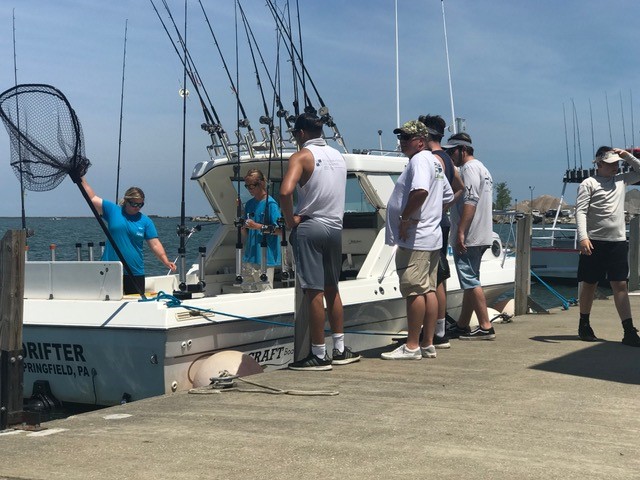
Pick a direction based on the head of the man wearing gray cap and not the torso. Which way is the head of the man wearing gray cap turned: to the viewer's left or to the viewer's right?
to the viewer's left

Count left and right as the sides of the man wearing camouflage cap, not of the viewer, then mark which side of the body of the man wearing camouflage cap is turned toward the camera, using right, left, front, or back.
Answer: left

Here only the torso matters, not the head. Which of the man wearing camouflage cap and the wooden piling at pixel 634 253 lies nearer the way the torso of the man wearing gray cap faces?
the man wearing camouflage cap

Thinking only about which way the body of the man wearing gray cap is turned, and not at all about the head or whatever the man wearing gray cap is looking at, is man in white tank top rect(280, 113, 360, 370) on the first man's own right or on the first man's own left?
on the first man's own left

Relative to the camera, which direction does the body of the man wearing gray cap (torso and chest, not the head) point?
to the viewer's left

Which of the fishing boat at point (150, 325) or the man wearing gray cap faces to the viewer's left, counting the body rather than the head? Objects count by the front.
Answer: the man wearing gray cap

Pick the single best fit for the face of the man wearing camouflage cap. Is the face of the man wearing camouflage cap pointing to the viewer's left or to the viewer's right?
to the viewer's left

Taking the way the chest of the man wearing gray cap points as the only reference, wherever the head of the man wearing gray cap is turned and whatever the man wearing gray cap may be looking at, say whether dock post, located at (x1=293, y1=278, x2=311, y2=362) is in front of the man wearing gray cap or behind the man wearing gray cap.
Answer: in front

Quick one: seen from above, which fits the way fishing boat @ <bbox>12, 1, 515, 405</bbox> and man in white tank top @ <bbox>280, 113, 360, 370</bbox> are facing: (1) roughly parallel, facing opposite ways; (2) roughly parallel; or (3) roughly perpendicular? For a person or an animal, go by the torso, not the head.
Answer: roughly perpendicular

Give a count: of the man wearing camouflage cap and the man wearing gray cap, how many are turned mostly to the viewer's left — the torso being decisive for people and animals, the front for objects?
2

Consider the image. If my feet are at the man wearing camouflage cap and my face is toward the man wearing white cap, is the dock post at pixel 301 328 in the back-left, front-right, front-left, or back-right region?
back-left
